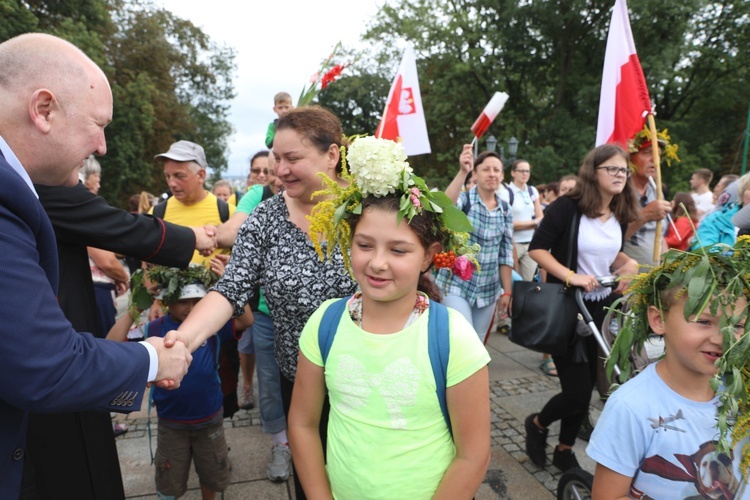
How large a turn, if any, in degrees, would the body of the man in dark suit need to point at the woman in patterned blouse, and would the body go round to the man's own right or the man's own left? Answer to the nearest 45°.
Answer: approximately 45° to the man's own left

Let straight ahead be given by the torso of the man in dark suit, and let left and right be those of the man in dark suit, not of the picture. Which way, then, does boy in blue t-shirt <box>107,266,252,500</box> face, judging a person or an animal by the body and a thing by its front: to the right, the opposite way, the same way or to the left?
to the right

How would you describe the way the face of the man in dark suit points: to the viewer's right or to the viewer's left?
to the viewer's right

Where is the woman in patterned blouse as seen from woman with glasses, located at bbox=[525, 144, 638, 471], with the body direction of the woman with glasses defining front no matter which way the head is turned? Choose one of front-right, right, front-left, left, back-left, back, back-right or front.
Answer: right

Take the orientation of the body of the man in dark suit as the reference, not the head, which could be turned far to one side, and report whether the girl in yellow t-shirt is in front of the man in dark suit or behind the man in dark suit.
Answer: in front

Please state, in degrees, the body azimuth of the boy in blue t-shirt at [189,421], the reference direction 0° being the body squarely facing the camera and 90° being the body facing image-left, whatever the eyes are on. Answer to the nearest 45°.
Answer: approximately 0°

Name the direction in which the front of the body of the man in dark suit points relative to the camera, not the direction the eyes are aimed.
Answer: to the viewer's right

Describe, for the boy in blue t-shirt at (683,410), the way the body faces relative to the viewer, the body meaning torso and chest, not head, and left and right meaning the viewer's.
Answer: facing the viewer and to the right of the viewer

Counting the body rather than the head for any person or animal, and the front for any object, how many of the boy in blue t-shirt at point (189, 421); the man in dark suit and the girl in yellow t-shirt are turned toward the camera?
2

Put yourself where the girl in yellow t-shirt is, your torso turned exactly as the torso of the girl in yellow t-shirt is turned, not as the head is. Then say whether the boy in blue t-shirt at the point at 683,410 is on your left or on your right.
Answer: on your left
